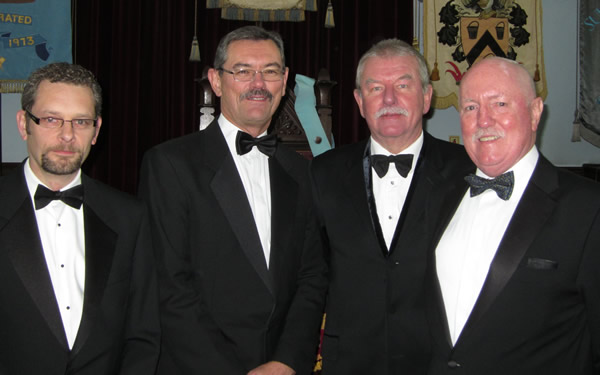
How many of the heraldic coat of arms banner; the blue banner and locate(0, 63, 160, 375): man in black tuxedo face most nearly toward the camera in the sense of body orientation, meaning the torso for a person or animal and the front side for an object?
3

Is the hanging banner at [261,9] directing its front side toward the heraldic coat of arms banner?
no

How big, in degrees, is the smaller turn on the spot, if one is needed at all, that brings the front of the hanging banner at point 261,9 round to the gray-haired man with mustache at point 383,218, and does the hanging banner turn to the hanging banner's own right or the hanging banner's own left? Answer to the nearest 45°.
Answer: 0° — it already faces them

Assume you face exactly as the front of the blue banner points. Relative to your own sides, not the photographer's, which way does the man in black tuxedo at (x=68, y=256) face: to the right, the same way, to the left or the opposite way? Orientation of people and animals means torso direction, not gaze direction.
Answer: the same way

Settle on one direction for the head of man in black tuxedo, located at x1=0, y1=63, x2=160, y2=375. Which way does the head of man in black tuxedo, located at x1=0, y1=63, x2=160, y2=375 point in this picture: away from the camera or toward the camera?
toward the camera

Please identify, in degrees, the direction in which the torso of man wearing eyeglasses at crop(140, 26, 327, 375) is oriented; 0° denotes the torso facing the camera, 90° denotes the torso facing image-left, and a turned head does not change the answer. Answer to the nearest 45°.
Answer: approximately 315°

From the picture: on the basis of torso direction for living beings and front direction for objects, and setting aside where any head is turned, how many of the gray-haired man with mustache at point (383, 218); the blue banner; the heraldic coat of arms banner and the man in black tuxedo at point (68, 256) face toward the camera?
4

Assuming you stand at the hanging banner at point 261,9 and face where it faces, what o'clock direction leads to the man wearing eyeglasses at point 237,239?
The man wearing eyeglasses is roughly at 12 o'clock from the hanging banner.
